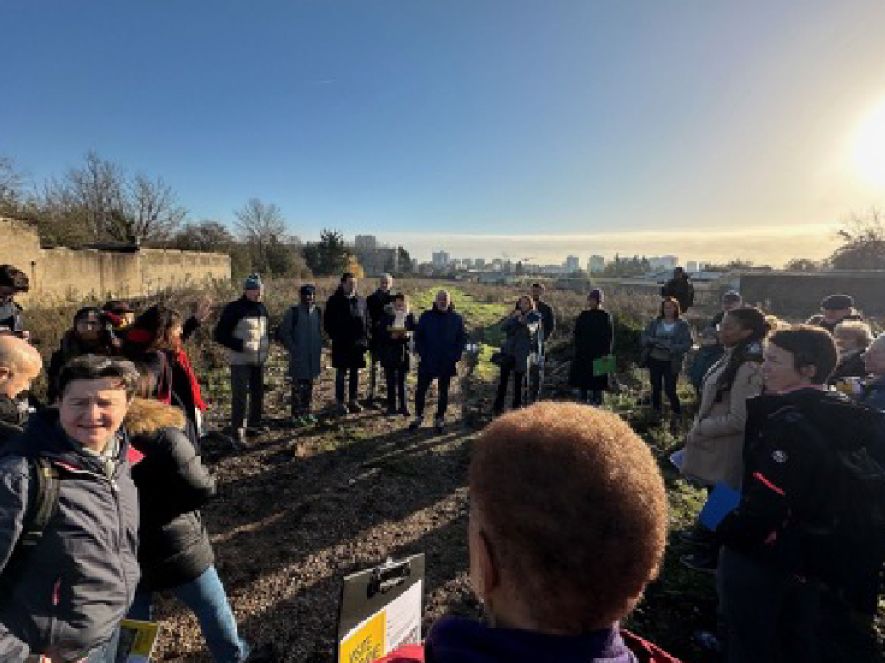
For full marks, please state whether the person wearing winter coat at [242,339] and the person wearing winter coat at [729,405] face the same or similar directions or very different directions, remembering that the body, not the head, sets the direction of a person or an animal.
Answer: very different directions

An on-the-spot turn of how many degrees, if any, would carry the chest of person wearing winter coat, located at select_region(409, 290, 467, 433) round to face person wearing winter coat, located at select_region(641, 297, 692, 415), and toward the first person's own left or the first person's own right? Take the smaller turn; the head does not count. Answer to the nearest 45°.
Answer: approximately 90° to the first person's own left

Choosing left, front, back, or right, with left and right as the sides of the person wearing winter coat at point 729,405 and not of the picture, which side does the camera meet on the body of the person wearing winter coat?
left

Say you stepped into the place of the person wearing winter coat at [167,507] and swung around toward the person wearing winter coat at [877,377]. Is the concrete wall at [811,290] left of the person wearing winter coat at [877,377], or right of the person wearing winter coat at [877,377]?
left

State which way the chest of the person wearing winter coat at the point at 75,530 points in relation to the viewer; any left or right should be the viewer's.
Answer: facing the viewer and to the right of the viewer

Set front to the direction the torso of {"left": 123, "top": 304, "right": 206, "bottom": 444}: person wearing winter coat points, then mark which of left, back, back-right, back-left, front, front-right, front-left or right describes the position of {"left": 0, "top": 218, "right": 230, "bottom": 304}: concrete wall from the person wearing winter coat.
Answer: left

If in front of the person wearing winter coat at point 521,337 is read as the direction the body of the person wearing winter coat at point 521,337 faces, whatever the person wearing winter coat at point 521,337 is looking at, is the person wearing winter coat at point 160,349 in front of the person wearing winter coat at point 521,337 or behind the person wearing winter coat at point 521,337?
in front

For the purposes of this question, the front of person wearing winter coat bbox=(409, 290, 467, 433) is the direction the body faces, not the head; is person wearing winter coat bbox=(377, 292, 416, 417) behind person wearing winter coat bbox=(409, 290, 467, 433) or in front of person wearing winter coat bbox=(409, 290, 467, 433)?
behind

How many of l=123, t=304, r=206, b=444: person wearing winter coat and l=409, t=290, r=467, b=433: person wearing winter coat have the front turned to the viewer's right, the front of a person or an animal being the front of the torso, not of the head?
1

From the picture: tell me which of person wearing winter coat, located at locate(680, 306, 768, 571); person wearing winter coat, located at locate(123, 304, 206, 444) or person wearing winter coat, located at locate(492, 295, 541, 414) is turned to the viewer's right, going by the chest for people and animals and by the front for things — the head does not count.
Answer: person wearing winter coat, located at locate(123, 304, 206, 444)

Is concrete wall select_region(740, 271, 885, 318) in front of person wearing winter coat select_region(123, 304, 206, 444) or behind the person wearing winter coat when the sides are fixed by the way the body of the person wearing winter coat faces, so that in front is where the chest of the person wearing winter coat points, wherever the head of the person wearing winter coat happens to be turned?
in front
